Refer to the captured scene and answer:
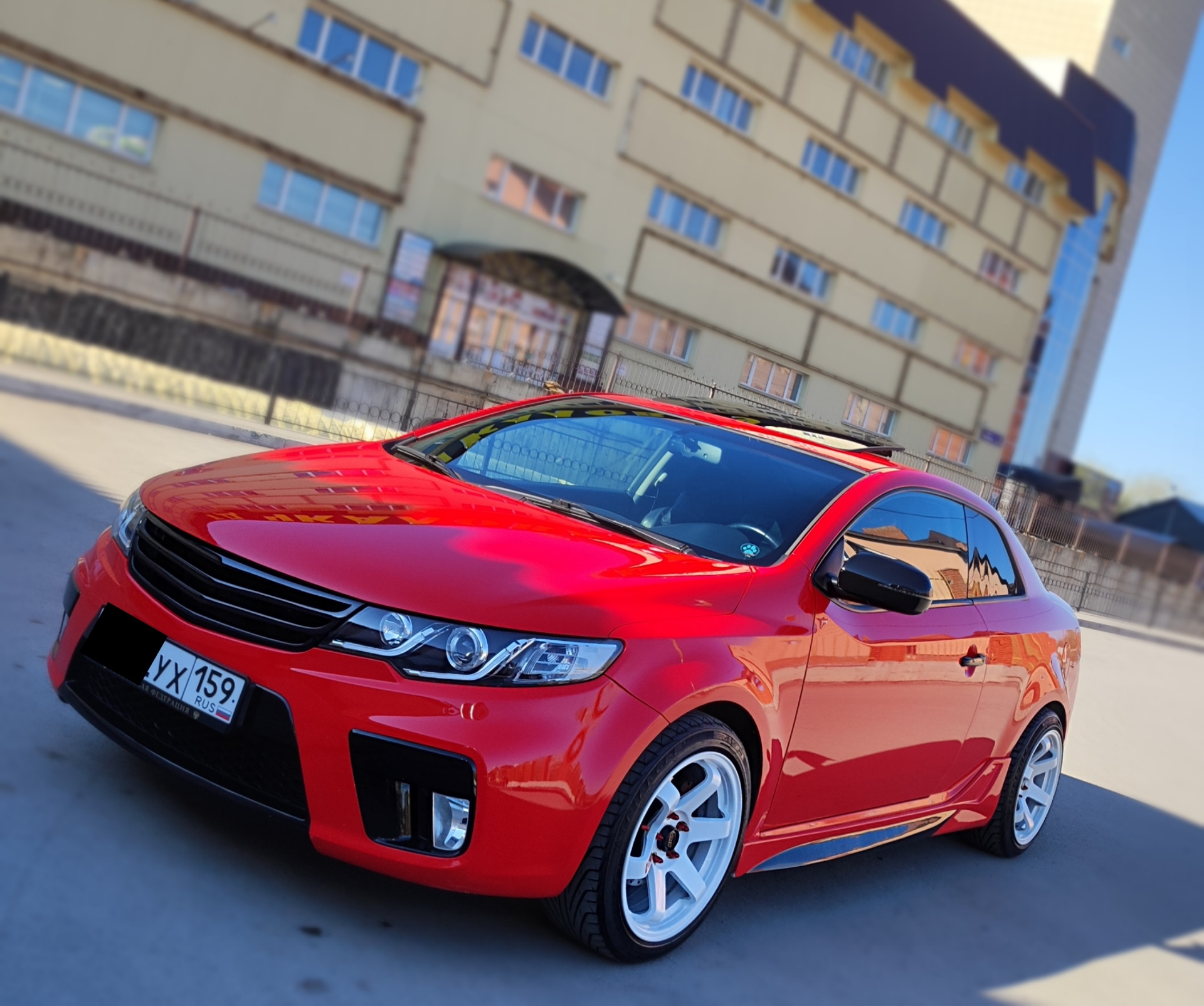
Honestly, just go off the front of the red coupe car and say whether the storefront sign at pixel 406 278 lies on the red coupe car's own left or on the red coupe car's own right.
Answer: on the red coupe car's own right

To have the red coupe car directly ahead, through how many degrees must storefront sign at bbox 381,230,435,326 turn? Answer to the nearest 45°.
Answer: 0° — it already faces it

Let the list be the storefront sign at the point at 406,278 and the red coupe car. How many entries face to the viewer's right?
0

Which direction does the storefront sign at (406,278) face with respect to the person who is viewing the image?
facing the viewer

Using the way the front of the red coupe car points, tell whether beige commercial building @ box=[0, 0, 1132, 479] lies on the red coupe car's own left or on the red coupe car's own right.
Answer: on the red coupe car's own right

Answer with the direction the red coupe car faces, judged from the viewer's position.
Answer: facing the viewer and to the left of the viewer
